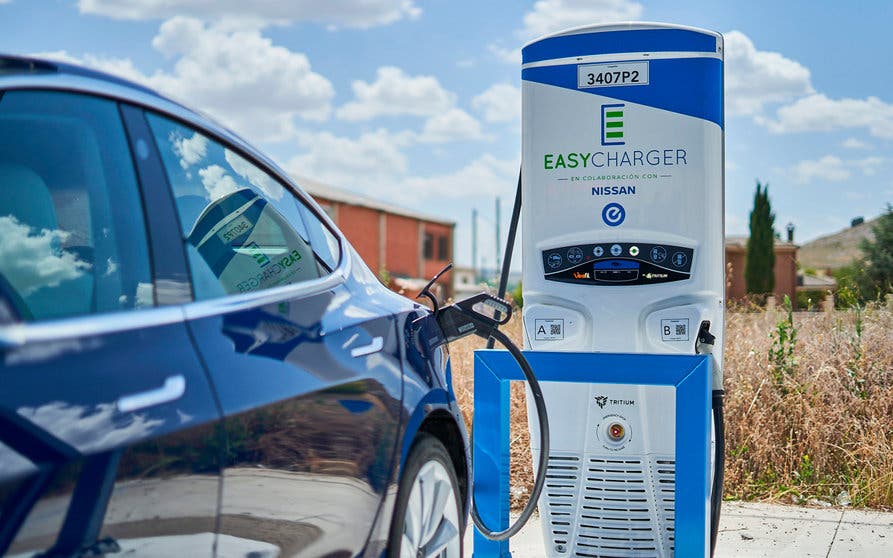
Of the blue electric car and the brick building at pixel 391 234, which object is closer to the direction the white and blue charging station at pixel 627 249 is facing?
the blue electric car

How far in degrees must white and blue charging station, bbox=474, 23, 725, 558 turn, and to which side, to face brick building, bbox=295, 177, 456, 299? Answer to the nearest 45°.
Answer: approximately 180°

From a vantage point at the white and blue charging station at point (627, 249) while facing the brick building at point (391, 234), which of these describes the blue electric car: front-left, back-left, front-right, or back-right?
back-left

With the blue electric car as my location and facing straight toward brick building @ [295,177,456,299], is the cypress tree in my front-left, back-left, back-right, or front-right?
front-right

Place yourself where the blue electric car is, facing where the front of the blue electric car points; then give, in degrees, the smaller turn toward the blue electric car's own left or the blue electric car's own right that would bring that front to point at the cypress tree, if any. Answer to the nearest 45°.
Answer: approximately 180°

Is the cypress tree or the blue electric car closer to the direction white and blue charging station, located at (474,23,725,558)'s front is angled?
the blue electric car

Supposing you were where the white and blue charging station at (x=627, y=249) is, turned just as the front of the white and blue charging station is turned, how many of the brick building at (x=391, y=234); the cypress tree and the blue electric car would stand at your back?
2

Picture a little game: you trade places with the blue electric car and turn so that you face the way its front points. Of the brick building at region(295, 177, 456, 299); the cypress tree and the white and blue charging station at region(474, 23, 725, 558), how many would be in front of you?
0

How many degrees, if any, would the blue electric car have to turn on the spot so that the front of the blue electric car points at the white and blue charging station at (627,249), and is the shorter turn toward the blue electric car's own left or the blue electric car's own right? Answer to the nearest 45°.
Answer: approximately 180°

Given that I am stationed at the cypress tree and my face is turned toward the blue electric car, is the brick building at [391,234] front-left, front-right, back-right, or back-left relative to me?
front-right

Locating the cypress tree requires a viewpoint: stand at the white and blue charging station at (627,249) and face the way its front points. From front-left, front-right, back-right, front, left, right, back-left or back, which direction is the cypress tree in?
back

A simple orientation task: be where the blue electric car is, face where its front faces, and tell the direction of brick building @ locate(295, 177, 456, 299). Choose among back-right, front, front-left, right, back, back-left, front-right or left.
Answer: back-right

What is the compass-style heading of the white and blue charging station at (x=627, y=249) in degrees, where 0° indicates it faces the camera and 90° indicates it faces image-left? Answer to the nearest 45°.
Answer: approximately 0°
